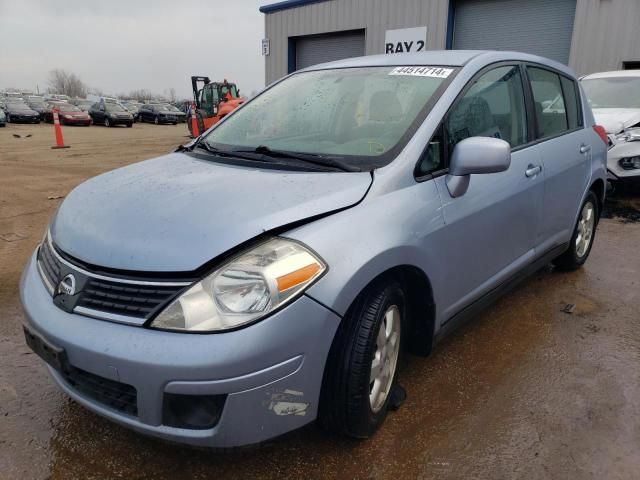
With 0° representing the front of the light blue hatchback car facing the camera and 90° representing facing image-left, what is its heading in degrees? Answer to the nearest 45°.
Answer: approximately 45°

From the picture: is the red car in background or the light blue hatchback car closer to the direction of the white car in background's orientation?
the light blue hatchback car

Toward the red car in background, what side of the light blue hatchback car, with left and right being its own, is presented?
right

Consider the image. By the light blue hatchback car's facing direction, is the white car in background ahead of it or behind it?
behind

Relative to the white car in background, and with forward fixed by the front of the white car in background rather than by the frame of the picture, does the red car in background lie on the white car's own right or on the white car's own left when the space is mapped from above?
on the white car's own right

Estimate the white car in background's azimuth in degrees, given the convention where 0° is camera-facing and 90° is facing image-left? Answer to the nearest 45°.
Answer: approximately 45°
